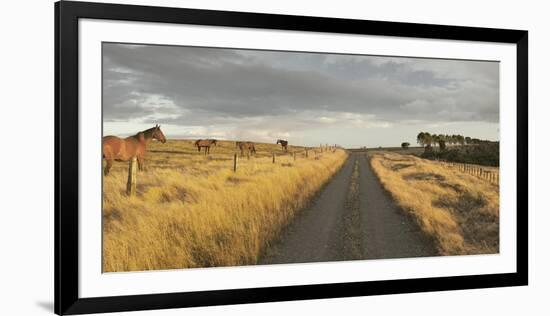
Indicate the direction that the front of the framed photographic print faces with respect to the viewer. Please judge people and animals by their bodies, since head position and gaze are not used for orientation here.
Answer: facing the viewer and to the right of the viewer
